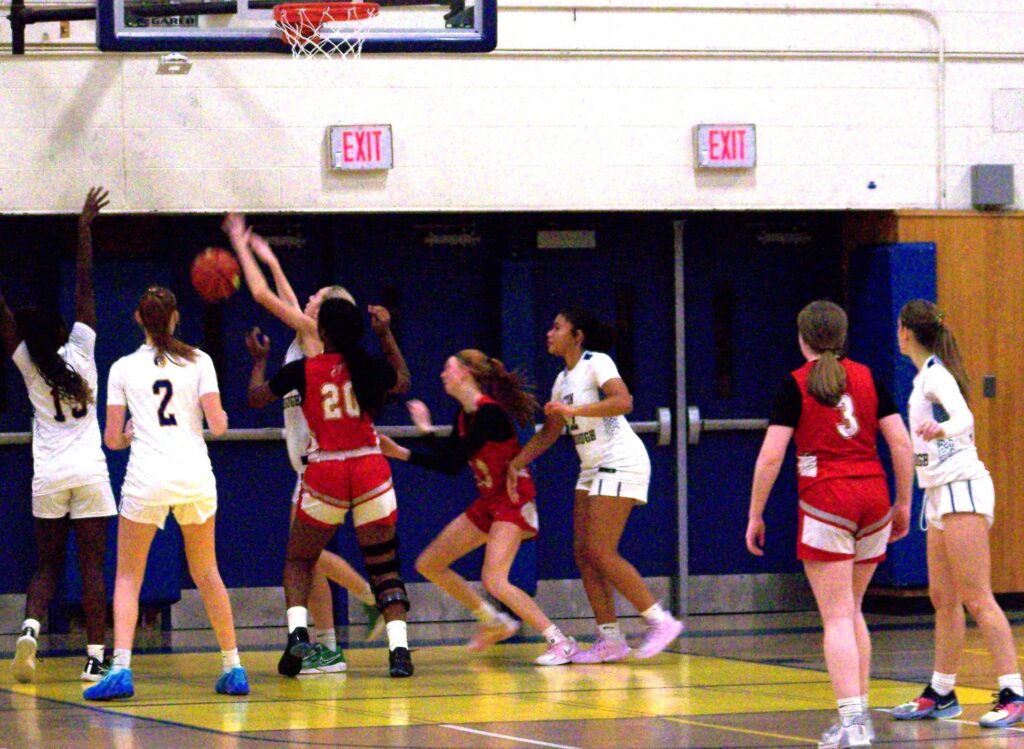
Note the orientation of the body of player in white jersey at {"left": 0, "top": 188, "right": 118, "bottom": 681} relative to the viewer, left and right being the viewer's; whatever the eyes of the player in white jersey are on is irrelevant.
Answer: facing away from the viewer

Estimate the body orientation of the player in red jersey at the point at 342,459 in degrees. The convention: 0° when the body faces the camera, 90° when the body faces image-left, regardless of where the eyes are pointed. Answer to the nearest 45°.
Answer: approximately 180°

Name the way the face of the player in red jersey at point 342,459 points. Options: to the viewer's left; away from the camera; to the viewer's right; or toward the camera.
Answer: away from the camera

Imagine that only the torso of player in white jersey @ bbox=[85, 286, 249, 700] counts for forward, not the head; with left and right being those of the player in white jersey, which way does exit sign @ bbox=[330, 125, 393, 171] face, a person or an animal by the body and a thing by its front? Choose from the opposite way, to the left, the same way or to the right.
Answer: the opposite way

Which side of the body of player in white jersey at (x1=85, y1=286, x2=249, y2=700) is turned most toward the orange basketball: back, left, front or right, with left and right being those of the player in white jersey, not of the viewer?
front

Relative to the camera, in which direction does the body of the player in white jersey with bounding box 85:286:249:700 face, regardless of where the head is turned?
away from the camera

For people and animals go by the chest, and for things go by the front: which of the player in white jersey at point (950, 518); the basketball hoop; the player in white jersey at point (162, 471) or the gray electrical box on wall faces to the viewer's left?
the player in white jersey at point (950, 518)

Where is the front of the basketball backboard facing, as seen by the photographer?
facing the viewer

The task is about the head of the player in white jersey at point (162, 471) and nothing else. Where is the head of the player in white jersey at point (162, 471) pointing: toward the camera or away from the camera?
away from the camera

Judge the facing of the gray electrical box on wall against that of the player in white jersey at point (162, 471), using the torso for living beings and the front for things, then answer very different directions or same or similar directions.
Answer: very different directions

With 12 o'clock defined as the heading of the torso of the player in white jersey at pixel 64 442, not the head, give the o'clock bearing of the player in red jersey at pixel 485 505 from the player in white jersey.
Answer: The player in red jersey is roughly at 3 o'clock from the player in white jersey.

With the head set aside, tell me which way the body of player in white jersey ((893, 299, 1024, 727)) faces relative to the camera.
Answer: to the viewer's left

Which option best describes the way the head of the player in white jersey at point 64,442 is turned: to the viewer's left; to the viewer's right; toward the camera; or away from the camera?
away from the camera

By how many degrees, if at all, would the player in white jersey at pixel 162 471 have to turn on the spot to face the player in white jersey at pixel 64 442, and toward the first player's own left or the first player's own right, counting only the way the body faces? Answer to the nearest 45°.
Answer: approximately 45° to the first player's own left
